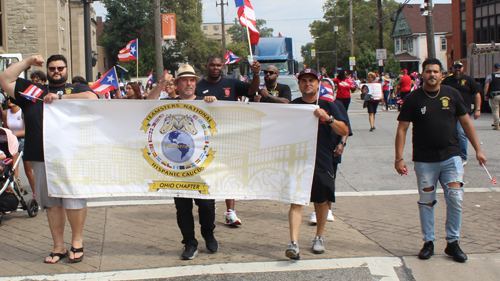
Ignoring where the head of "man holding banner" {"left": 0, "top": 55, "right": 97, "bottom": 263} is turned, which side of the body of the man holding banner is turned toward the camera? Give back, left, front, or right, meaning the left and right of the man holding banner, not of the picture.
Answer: front

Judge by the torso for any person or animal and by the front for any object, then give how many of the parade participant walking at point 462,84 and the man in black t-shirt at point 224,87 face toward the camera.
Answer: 2

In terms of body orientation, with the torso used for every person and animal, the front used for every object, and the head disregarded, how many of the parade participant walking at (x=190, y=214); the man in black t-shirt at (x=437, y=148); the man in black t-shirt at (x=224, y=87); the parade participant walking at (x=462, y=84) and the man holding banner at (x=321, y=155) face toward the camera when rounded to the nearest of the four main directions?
5

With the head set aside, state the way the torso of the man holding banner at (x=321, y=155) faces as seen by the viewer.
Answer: toward the camera

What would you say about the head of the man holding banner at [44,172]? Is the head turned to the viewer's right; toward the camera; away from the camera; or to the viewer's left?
toward the camera

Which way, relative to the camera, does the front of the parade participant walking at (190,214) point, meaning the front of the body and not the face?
toward the camera

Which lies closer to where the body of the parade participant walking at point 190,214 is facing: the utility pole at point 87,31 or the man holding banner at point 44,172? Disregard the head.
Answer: the man holding banner

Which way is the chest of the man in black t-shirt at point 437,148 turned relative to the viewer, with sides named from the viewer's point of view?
facing the viewer

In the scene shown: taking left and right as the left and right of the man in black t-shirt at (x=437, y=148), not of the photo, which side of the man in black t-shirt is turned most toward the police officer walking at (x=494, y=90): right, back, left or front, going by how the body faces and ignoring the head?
back

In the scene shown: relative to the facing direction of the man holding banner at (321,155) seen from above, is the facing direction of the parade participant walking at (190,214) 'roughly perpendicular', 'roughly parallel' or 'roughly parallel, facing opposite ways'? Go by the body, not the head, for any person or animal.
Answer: roughly parallel

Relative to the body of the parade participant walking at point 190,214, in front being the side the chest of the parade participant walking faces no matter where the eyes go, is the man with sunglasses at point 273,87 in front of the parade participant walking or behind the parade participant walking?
behind

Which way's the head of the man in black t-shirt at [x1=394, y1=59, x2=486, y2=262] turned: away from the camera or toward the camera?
toward the camera

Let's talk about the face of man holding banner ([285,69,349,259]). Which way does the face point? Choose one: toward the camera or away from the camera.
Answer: toward the camera
